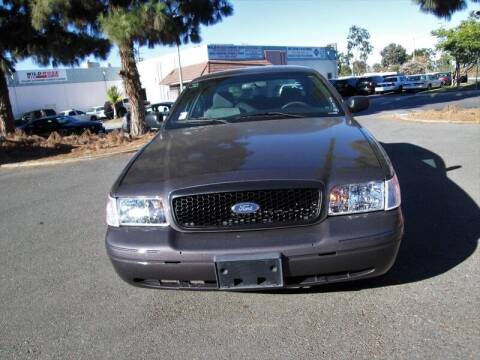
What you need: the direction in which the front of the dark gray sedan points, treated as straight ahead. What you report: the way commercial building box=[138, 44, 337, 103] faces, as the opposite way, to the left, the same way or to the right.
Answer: the same way

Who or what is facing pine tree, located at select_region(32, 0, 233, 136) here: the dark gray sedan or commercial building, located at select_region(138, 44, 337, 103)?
the commercial building

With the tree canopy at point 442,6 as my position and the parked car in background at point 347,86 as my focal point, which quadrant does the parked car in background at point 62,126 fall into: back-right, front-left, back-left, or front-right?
front-left

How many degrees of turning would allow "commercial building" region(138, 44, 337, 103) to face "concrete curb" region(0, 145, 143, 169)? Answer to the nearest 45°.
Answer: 0° — it already faces it

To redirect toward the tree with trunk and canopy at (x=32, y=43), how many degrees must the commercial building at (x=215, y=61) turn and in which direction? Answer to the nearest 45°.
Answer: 0° — it already faces it

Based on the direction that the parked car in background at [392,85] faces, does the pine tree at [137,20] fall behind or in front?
in front

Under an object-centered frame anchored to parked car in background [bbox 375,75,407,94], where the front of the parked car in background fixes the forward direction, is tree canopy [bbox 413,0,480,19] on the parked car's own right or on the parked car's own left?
on the parked car's own left

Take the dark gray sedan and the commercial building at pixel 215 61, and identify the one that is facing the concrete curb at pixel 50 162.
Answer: the commercial building

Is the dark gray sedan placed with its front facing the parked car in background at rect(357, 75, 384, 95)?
no

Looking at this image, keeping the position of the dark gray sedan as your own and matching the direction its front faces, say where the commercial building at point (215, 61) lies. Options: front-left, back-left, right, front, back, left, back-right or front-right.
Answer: back

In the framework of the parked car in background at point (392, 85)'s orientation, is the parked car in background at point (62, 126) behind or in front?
in front

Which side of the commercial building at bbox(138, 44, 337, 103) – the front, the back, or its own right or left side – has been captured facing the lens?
front

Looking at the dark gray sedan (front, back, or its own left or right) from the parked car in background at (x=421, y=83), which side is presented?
back

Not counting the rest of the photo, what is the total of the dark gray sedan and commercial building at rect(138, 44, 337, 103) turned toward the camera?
2

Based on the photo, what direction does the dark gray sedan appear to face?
toward the camera
